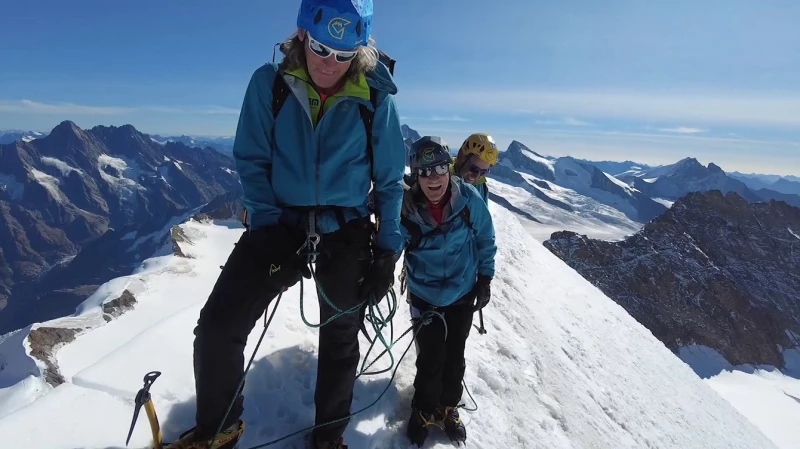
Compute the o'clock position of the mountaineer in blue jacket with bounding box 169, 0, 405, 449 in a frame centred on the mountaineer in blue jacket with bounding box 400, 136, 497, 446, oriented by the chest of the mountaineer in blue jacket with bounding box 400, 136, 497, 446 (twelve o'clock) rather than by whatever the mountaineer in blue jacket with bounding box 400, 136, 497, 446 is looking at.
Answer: the mountaineer in blue jacket with bounding box 169, 0, 405, 449 is roughly at 1 o'clock from the mountaineer in blue jacket with bounding box 400, 136, 497, 446.

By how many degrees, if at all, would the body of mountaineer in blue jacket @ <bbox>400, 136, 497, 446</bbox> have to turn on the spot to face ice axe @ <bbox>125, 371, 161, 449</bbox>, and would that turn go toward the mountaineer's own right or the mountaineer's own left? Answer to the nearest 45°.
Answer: approximately 45° to the mountaineer's own right

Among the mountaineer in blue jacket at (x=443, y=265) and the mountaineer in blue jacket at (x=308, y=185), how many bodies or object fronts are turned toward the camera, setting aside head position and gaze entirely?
2

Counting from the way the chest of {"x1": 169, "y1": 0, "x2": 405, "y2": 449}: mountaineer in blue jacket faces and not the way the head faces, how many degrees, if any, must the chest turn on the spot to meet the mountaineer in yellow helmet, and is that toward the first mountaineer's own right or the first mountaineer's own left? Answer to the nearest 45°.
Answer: approximately 135° to the first mountaineer's own left

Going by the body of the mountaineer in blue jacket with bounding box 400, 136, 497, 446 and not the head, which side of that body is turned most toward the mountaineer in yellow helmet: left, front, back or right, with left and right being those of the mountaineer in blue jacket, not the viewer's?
back

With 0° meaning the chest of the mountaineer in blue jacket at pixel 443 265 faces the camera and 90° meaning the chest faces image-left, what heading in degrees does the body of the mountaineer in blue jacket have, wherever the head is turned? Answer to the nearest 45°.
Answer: approximately 0°

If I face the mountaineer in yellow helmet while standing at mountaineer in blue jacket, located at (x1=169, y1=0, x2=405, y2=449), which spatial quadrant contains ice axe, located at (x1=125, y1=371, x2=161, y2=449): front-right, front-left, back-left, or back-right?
back-left

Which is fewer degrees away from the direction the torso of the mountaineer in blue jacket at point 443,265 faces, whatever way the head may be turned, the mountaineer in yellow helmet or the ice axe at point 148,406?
the ice axe

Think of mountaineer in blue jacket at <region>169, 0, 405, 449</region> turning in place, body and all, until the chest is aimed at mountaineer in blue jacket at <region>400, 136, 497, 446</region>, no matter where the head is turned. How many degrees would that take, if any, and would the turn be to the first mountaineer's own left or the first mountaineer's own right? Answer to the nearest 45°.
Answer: approximately 135° to the first mountaineer's own left
